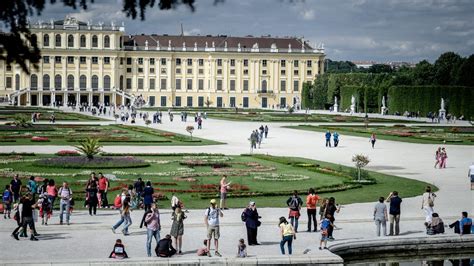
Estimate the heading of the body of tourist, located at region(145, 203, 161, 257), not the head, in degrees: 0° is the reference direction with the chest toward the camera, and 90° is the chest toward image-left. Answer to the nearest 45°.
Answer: approximately 315°

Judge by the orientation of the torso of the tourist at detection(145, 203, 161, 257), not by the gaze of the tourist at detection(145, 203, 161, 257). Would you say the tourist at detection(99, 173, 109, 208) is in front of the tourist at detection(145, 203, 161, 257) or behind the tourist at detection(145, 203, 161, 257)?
behind
